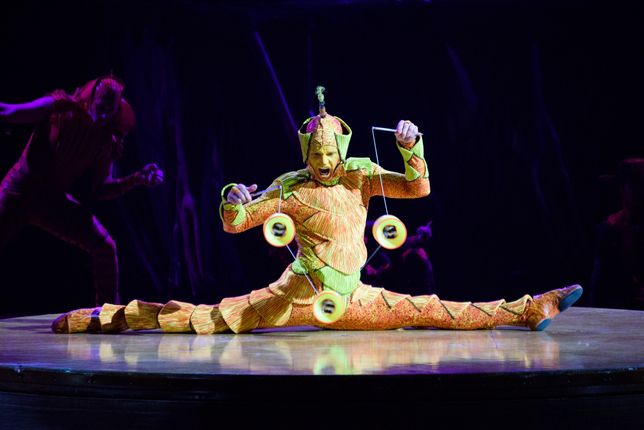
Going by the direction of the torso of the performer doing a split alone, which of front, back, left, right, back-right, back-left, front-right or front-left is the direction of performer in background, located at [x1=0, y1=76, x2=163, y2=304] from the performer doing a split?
back-right

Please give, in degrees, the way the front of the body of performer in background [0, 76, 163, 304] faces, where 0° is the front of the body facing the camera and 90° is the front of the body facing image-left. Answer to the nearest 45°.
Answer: approximately 315°

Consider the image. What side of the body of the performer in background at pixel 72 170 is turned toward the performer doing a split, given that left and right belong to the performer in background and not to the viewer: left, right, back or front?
front

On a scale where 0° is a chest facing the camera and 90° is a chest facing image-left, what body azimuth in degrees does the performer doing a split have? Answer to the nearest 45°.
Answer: approximately 0°
